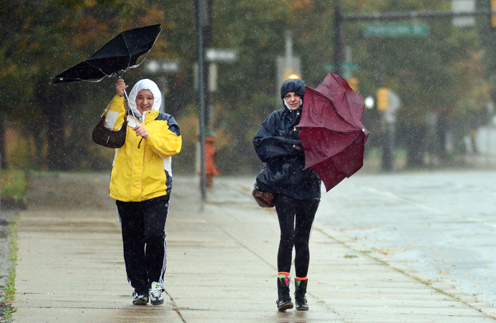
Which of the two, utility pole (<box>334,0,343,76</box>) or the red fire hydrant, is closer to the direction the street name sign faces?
the red fire hydrant

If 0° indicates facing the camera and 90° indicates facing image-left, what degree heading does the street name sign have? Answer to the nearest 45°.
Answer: approximately 0°

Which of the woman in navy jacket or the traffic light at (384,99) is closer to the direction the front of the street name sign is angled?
the woman in navy jacket

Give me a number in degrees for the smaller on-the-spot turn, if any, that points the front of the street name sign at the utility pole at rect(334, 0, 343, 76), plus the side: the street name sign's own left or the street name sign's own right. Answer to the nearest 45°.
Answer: approximately 135° to the street name sign's own right

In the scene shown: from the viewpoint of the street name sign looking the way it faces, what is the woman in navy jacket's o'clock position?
The woman in navy jacket is roughly at 12 o'clock from the street name sign.

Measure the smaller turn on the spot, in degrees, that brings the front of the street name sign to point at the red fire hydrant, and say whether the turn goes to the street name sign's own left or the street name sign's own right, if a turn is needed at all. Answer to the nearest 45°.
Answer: approximately 45° to the street name sign's own right

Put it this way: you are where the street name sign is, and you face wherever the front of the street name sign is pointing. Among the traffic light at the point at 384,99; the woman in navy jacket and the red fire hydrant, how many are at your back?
1

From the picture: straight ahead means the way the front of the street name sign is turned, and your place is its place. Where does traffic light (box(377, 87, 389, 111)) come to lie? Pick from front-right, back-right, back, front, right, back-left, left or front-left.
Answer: back

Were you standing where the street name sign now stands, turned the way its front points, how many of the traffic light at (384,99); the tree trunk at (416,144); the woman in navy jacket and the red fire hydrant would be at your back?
2

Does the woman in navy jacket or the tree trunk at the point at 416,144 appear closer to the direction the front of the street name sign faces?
the woman in navy jacket
